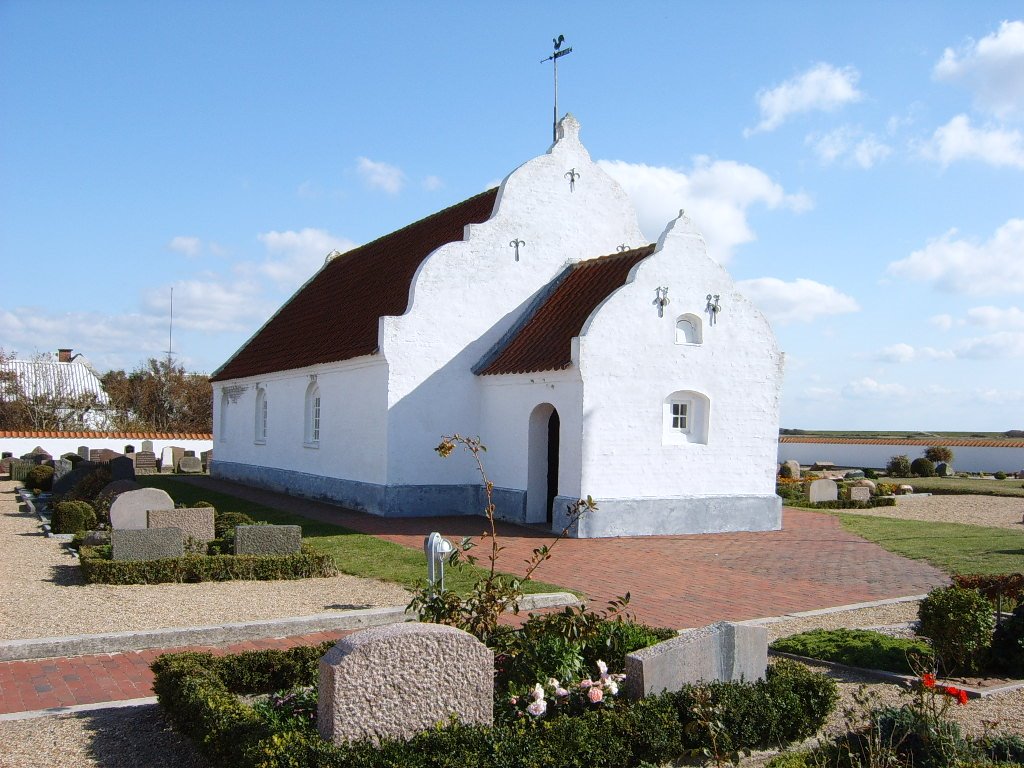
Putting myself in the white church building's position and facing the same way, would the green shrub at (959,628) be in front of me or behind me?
in front

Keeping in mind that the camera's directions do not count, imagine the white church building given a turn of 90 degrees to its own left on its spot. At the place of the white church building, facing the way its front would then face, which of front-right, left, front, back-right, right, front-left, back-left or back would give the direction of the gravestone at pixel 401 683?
back-right

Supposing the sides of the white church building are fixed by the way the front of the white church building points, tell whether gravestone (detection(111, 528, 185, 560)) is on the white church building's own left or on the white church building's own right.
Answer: on the white church building's own right

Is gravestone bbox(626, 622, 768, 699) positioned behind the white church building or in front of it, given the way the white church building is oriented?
in front

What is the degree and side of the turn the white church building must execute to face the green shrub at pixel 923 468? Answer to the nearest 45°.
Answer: approximately 90° to its left

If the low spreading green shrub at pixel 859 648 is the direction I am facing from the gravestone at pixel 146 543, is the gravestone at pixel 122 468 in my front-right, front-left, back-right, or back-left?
back-left

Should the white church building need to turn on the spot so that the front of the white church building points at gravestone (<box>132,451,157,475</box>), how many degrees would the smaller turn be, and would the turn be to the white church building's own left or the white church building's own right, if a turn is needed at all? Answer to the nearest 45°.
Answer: approximately 180°

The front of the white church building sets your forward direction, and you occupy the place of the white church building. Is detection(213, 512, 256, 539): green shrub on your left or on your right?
on your right
